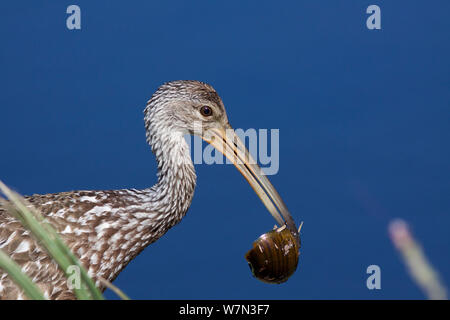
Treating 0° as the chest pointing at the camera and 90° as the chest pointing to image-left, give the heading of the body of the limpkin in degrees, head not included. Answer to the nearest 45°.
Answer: approximately 270°
